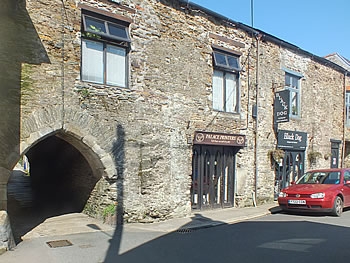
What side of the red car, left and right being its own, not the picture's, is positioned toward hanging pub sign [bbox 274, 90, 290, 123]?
right

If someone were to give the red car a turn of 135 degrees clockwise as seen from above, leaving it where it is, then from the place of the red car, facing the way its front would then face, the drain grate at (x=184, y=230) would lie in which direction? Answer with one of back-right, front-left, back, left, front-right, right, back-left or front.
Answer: back-left

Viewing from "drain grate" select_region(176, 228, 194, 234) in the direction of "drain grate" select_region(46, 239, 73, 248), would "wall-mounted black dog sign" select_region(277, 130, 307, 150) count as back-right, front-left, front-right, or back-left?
back-right

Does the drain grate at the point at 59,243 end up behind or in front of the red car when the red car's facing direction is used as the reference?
in front

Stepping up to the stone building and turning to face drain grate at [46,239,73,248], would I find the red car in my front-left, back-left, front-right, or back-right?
back-left

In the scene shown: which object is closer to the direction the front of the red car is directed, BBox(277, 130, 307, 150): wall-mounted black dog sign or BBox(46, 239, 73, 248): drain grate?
the drain grate

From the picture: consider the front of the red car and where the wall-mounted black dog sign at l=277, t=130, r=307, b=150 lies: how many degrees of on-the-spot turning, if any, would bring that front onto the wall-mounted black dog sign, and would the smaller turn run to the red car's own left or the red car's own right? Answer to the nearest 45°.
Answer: approximately 135° to the red car's own right

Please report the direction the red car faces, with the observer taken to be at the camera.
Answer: facing the viewer and to the left of the viewer
